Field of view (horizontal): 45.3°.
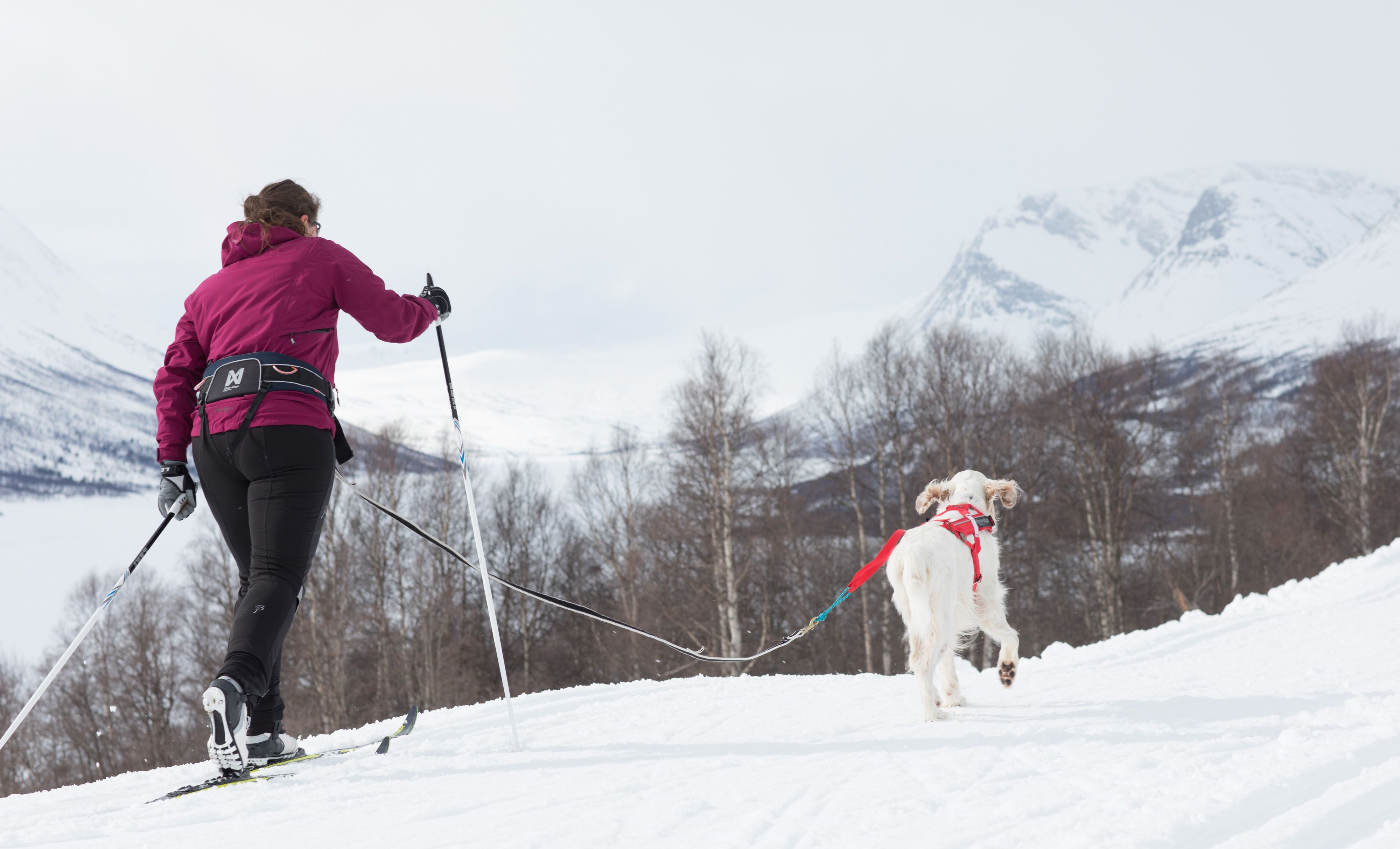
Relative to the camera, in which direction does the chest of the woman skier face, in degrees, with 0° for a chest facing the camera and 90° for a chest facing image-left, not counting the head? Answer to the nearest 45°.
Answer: approximately 225°

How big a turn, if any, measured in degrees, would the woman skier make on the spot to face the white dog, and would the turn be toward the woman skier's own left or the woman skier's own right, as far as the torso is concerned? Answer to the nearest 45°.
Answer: approximately 45° to the woman skier's own right

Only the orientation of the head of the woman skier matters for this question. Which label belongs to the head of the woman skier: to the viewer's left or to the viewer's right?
to the viewer's right
